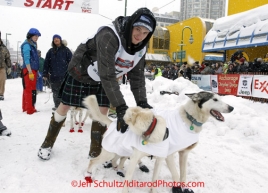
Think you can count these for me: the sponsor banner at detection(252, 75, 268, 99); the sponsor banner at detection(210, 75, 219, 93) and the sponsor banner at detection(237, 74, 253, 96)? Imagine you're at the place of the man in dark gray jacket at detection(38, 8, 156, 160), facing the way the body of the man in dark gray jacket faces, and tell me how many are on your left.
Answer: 3

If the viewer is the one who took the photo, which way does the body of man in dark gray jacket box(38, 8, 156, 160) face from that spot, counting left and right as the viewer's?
facing the viewer and to the right of the viewer

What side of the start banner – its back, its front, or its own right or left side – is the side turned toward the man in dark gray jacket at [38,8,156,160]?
front

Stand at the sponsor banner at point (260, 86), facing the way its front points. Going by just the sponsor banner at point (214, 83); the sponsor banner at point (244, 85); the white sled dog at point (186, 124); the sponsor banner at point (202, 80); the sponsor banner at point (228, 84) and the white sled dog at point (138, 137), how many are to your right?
4

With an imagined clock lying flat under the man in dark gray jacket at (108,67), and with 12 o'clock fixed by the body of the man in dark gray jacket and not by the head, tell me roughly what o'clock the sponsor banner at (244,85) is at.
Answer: The sponsor banner is roughly at 9 o'clock from the man in dark gray jacket.

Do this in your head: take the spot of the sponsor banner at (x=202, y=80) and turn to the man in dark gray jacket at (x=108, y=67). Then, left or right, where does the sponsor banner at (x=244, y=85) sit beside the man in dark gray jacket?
left

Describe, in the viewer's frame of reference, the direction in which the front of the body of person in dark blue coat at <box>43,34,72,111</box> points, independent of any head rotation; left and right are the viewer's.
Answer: facing the viewer

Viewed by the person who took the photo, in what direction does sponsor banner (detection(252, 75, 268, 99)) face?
facing the viewer and to the left of the viewer

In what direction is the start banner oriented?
toward the camera

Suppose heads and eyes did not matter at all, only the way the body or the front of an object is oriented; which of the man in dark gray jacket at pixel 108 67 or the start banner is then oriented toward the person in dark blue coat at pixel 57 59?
the start banner
